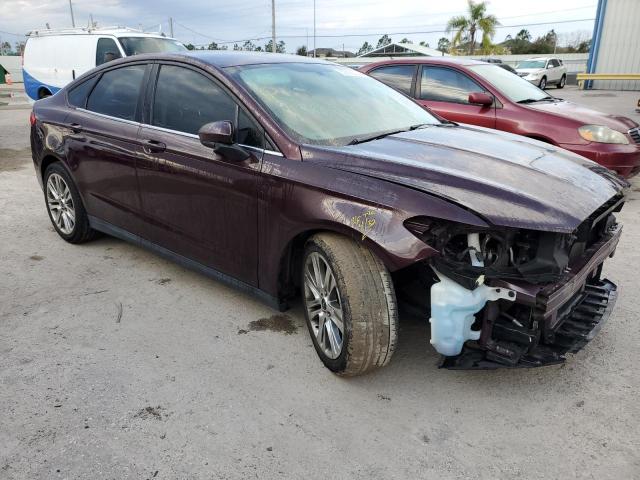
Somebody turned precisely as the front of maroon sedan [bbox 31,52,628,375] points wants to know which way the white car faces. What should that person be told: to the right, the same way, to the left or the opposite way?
to the right

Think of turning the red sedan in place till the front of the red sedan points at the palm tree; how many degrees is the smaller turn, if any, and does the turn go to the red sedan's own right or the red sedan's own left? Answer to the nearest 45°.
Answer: approximately 135° to the red sedan's own left

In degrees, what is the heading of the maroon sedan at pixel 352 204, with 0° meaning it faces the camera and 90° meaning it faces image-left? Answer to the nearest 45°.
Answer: approximately 315°

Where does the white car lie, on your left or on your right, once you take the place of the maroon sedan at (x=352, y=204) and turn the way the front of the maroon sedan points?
on your left

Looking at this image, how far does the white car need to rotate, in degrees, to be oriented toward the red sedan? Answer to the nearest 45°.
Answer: approximately 45° to its left

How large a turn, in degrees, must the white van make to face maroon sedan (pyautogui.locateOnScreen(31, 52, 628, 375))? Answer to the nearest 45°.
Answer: approximately 45° to its right

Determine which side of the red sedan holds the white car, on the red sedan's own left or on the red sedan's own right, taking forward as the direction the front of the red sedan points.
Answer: on the red sedan's own left

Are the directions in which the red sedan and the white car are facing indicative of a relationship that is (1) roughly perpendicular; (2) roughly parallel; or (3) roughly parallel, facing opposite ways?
roughly perpendicular

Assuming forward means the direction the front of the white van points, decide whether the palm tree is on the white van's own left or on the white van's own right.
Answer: on the white van's own left

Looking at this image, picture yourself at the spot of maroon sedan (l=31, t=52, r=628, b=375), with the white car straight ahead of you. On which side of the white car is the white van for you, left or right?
left
